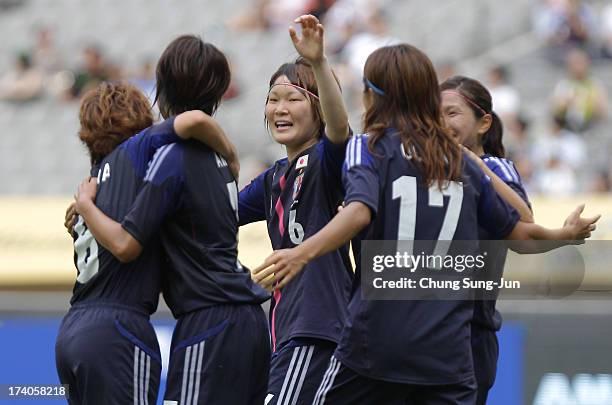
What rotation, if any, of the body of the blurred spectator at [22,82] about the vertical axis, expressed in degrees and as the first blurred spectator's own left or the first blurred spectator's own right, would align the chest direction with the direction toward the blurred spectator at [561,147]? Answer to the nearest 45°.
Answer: approximately 45° to the first blurred spectator's own left

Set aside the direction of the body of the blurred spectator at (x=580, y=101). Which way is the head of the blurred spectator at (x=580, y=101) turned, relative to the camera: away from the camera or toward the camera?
toward the camera

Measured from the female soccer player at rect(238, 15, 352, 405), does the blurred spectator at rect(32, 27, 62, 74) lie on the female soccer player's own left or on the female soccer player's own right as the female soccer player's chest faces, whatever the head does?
on the female soccer player's own right

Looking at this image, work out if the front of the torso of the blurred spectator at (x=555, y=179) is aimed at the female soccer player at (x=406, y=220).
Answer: yes

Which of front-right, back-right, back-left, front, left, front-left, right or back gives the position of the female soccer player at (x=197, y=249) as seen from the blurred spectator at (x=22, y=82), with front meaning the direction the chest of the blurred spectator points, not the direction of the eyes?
front

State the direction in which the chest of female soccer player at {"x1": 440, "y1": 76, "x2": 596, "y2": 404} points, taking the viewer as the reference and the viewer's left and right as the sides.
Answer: facing to the left of the viewer

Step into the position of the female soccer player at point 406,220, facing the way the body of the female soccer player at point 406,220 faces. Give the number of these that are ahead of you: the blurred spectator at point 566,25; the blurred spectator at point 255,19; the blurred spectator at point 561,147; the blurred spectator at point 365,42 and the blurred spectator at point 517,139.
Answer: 5

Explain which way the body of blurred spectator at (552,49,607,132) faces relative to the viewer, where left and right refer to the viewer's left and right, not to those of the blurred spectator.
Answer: facing the viewer

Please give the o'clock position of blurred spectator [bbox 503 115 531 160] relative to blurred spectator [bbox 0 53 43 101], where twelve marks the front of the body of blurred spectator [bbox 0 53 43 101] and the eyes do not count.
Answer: blurred spectator [bbox 503 115 531 160] is roughly at 10 o'clock from blurred spectator [bbox 0 53 43 101].

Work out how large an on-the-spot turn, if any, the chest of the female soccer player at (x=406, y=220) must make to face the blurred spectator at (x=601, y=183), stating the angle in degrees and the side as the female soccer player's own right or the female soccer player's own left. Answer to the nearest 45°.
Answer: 0° — they already face them

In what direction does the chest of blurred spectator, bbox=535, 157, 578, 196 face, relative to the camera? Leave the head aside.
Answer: toward the camera

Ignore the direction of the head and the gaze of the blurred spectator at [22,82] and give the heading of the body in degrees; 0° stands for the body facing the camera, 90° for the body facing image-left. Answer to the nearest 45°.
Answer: approximately 0°

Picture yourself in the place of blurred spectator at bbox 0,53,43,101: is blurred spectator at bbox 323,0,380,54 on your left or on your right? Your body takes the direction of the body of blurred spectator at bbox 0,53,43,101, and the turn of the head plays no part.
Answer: on your left

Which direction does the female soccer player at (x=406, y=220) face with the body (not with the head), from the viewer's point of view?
away from the camera

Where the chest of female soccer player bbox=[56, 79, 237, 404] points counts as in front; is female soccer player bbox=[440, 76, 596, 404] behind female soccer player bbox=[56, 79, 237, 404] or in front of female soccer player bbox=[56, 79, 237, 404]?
in front
